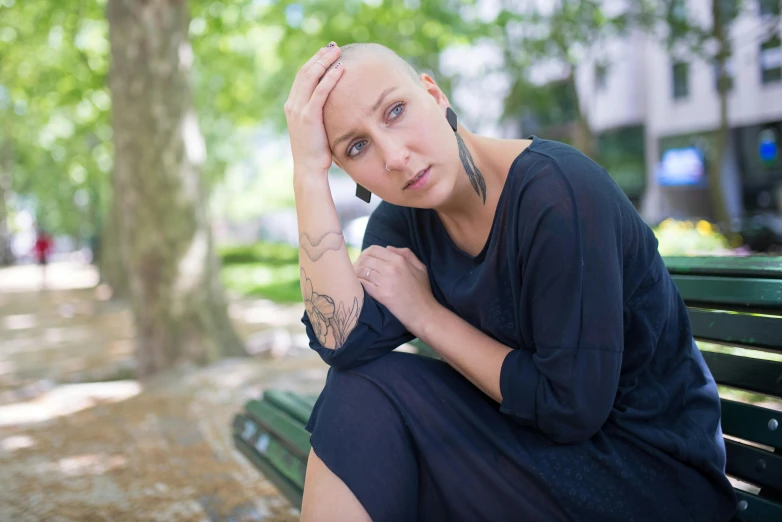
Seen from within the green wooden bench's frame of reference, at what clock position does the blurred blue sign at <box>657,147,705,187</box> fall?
The blurred blue sign is roughly at 5 o'clock from the green wooden bench.

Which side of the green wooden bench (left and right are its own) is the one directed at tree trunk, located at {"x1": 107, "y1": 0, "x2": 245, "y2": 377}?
right

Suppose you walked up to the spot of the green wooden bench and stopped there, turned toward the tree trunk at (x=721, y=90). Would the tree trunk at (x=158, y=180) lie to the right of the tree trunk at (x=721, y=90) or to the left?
left

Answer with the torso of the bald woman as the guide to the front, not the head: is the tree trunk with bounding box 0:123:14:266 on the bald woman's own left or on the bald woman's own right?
on the bald woman's own right

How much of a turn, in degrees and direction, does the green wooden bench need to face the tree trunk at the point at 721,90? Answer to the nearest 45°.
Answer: approximately 135° to its right

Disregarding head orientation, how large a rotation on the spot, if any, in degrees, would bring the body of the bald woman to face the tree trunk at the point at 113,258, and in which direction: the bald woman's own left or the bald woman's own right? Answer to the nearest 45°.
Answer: approximately 90° to the bald woman's own right

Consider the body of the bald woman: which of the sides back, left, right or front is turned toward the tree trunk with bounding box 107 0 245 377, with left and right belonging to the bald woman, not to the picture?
right

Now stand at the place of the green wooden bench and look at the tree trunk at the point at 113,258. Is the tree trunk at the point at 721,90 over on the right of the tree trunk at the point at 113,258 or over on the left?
right

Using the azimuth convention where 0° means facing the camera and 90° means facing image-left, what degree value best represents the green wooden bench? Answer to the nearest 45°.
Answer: approximately 45°

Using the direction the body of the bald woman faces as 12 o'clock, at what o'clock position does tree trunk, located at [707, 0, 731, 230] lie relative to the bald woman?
The tree trunk is roughly at 5 o'clock from the bald woman.
